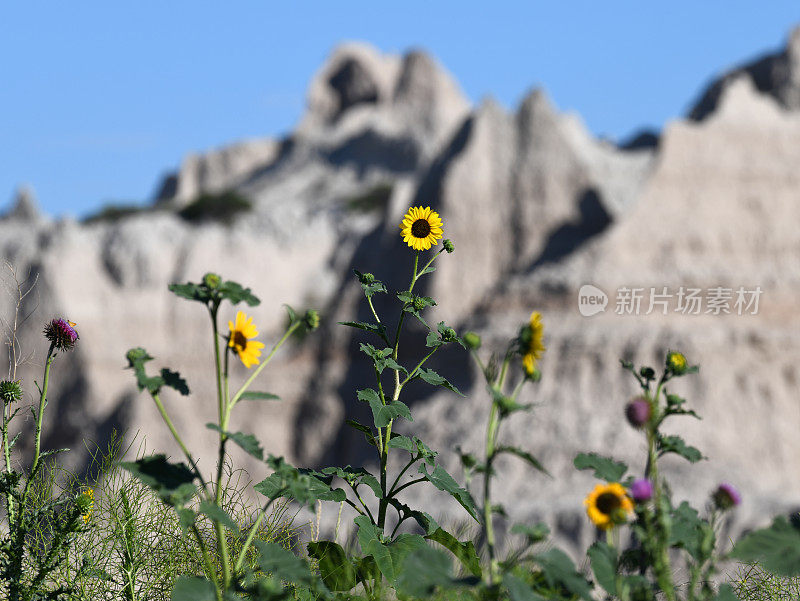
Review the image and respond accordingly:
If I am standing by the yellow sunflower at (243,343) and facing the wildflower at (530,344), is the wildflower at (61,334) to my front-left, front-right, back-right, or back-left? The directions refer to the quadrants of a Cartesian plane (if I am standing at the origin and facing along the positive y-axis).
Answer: back-left

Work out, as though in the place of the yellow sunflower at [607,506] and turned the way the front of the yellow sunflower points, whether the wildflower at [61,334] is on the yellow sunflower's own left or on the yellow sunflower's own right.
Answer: on the yellow sunflower's own right

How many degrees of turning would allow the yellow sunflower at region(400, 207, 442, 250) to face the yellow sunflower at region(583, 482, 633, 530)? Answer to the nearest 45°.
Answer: approximately 45° to its left

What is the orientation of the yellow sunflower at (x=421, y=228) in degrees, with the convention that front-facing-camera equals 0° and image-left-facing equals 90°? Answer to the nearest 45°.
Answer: approximately 0°

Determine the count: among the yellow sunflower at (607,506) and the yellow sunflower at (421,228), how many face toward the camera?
2

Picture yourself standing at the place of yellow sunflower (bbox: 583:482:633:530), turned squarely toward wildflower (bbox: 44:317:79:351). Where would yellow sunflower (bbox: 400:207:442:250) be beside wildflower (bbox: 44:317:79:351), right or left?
right
